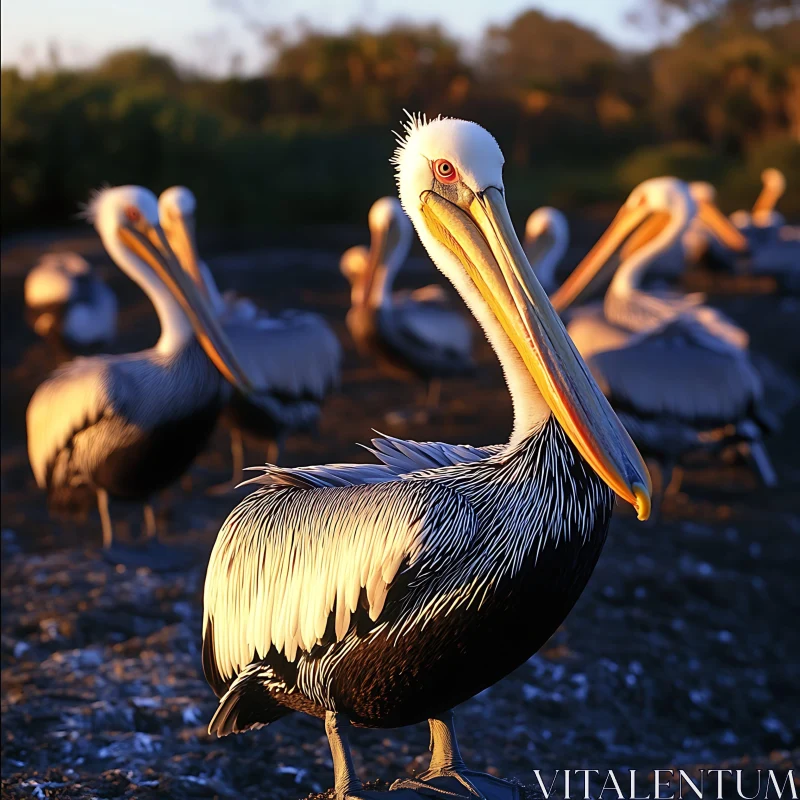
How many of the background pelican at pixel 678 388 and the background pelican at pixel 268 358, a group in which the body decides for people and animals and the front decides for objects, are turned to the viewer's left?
2

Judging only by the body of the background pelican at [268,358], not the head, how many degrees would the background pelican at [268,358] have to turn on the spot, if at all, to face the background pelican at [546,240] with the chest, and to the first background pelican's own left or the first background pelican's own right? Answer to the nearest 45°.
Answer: approximately 135° to the first background pelican's own right

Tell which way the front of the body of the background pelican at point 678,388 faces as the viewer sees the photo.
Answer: to the viewer's left

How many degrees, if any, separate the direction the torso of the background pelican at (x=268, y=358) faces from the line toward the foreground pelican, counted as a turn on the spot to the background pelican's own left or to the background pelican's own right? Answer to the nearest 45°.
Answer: approximately 90° to the background pelican's own left

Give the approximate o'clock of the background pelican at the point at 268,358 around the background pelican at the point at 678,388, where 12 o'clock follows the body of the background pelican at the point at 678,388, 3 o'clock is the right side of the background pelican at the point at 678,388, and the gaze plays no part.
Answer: the background pelican at the point at 268,358 is roughly at 12 o'clock from the background pelican at the point at 678,388.

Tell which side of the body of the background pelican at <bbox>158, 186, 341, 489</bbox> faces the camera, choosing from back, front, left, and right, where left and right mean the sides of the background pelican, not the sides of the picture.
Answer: left

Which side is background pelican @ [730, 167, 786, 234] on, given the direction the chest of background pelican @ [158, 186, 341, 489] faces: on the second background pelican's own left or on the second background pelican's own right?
on the second background pelican's own right
